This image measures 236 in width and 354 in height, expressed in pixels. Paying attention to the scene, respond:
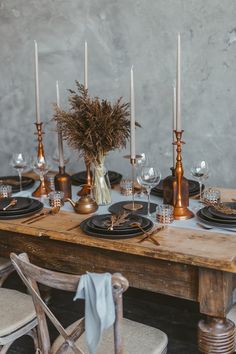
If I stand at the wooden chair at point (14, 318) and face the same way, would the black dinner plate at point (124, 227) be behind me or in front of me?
in front

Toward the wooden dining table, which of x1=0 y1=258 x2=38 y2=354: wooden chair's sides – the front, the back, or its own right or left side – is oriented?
front

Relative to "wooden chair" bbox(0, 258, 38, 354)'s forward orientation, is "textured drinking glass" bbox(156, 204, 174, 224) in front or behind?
in front
